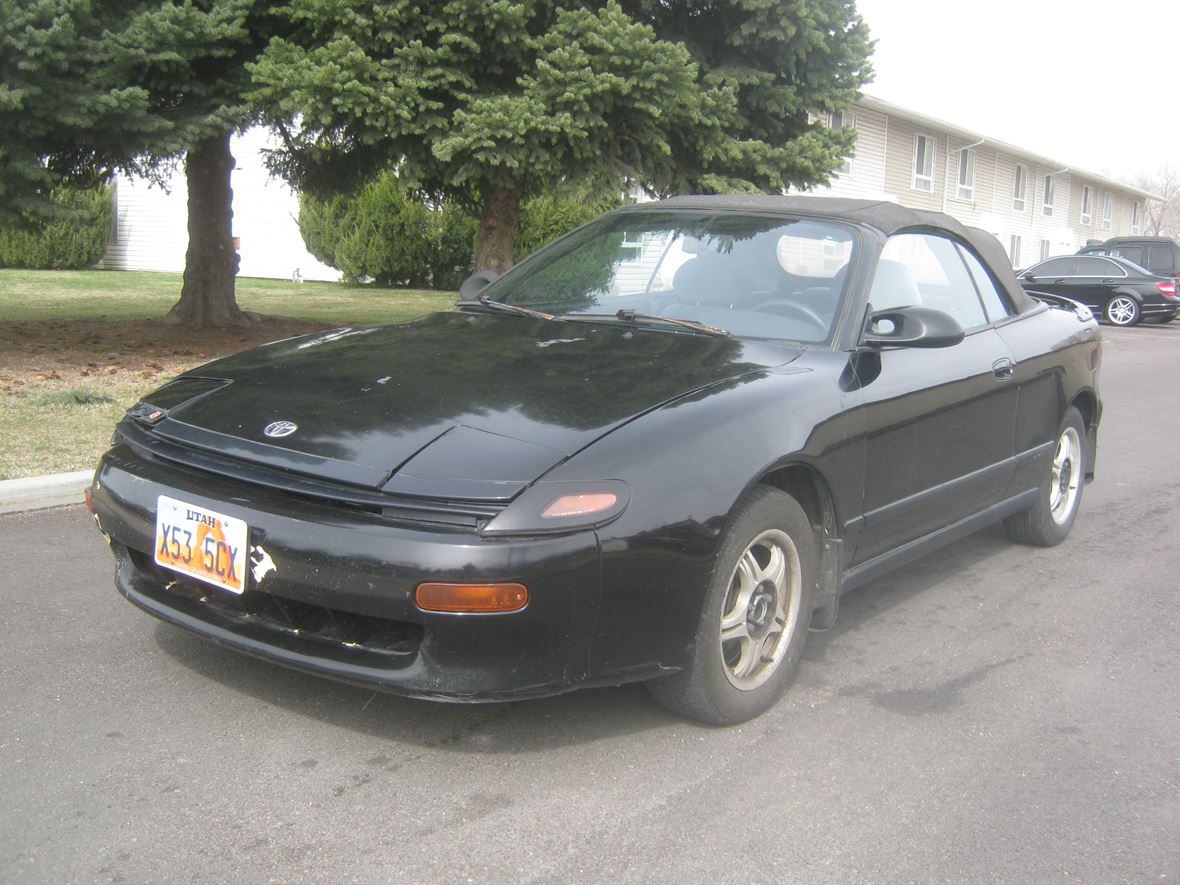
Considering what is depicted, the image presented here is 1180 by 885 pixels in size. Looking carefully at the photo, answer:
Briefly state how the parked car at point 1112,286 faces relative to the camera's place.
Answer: facing to the left of the viewer

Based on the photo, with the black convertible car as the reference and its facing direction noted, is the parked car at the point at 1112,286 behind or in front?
behind

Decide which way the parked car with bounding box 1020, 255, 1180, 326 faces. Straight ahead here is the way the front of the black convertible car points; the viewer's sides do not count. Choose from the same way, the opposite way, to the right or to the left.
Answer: to the right

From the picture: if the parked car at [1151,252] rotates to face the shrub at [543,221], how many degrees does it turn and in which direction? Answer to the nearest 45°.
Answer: approximately 45° to its left

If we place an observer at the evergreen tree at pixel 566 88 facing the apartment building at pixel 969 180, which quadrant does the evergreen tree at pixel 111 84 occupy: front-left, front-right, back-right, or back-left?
back-left

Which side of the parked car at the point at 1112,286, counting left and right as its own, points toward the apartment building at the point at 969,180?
right

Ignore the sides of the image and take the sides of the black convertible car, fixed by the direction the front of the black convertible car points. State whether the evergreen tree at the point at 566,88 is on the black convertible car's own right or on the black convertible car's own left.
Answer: on the black convertible car's own right

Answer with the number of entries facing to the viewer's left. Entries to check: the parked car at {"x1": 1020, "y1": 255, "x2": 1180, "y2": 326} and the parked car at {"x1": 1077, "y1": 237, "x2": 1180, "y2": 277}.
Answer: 2

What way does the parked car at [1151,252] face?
to the viewer's left

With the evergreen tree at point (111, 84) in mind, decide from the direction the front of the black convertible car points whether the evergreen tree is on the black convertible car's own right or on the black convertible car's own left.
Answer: on the black convertible car's own right

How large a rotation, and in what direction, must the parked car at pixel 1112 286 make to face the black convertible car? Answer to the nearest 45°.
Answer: approximately 90° to its left

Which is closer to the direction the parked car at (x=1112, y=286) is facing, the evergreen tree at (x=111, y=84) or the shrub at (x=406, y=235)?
the shrub
